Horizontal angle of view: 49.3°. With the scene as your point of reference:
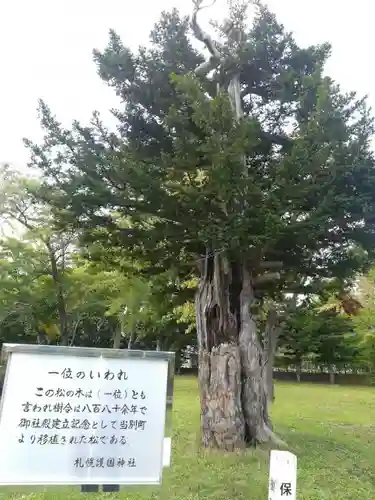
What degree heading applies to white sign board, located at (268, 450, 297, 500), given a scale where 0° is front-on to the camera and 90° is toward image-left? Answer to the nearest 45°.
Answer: approximately 0°

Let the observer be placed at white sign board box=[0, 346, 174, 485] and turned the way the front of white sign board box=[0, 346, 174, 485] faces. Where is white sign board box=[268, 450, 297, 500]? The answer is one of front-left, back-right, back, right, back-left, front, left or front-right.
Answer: left

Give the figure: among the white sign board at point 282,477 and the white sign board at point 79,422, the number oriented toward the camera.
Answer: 2

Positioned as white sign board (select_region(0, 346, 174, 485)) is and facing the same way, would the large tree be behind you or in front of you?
behind

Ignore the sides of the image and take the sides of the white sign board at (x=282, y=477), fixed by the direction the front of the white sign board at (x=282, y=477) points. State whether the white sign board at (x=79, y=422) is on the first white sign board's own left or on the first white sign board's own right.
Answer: on the first white sign board's own right
